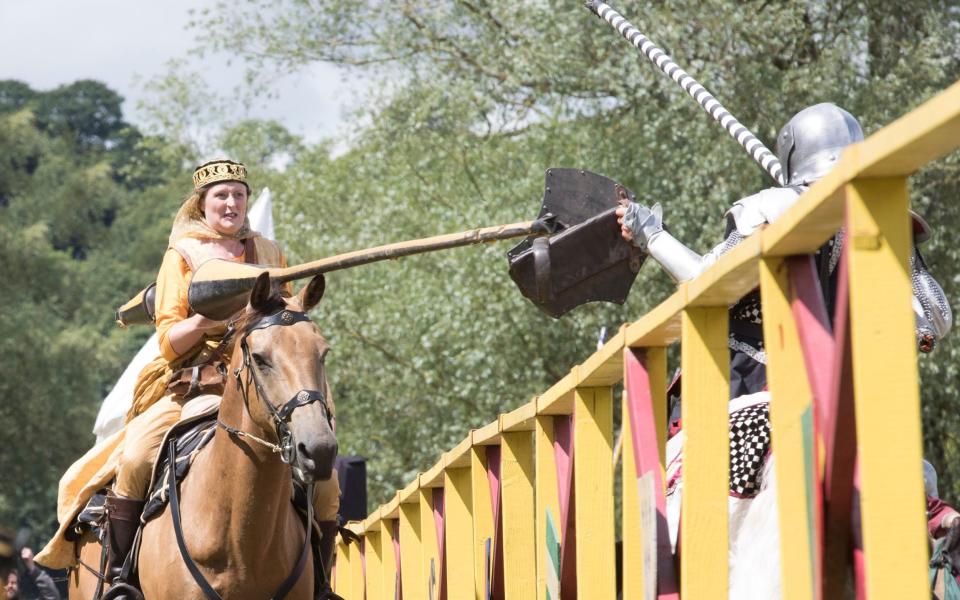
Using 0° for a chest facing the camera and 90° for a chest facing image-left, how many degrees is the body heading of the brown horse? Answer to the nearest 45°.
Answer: approximately 315°

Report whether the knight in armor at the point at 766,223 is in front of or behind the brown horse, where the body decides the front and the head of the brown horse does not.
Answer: in front

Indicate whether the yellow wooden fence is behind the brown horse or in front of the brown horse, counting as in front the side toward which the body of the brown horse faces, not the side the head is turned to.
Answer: in front
